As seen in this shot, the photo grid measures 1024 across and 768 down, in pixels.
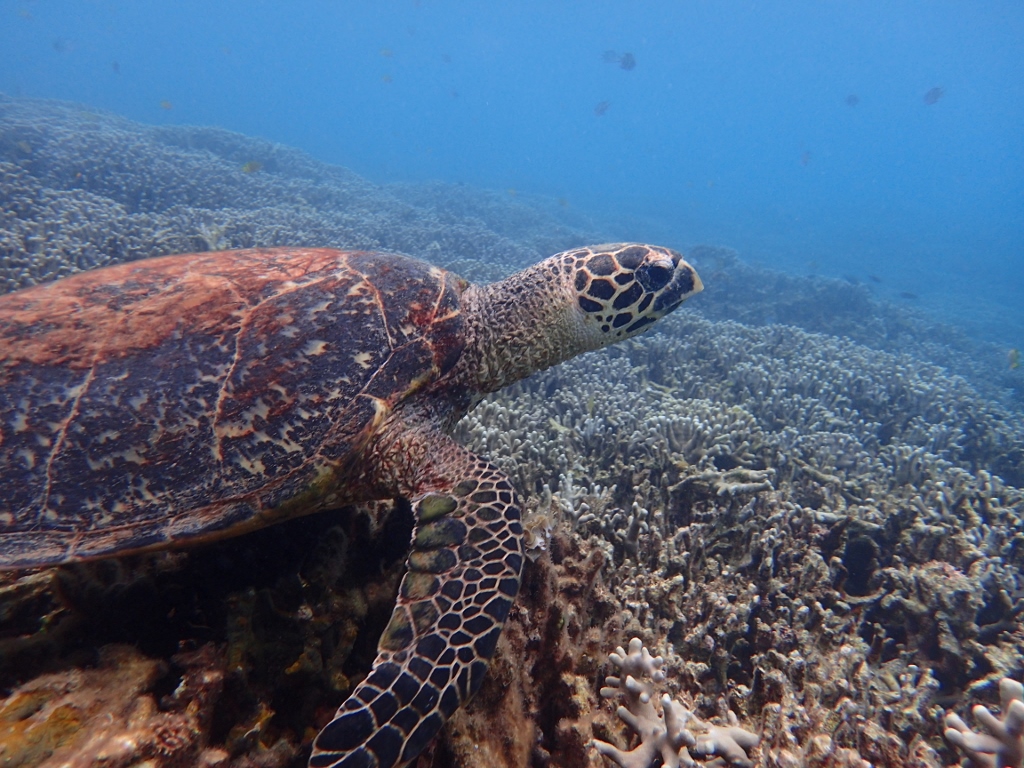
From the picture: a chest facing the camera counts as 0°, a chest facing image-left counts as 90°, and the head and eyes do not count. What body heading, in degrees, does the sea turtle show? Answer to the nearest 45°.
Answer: approximately 270°

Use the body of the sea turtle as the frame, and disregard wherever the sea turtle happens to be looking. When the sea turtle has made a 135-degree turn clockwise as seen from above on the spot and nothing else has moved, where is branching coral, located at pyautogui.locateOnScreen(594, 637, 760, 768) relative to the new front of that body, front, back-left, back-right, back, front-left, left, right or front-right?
left

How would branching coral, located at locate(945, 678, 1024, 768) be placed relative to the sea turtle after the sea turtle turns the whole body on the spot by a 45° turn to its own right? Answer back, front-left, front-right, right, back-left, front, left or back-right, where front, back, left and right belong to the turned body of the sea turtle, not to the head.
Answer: front
